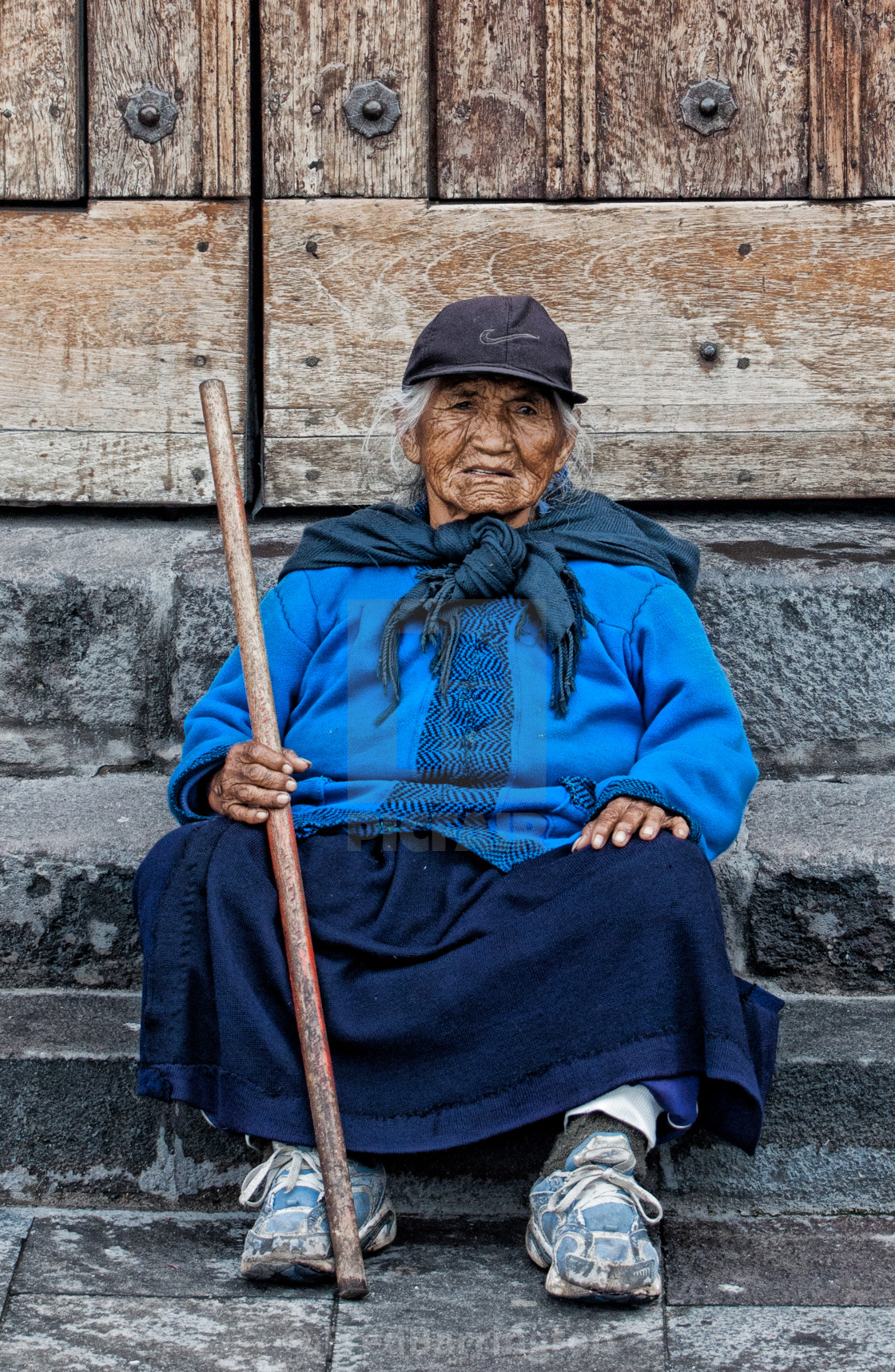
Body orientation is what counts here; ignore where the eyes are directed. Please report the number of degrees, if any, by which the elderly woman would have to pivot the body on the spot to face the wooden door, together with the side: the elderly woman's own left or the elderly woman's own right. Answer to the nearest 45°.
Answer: approximately 180°

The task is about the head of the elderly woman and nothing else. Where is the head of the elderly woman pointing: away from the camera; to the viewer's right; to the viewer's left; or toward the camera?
toward the camera

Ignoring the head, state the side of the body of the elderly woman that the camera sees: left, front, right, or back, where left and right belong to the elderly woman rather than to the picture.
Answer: front
